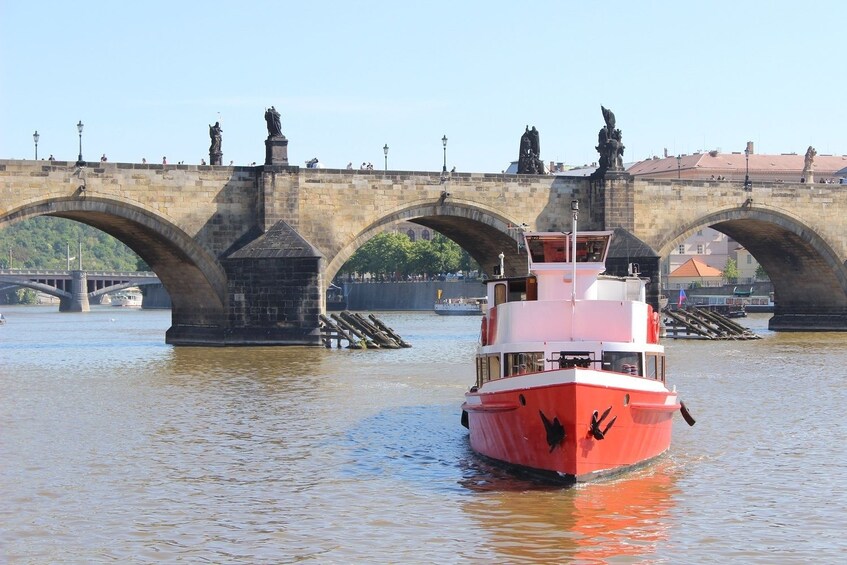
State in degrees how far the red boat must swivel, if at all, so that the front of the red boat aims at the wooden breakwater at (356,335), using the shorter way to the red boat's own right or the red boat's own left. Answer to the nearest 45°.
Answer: approximately 180°

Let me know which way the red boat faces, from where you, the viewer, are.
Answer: facing the viewer
